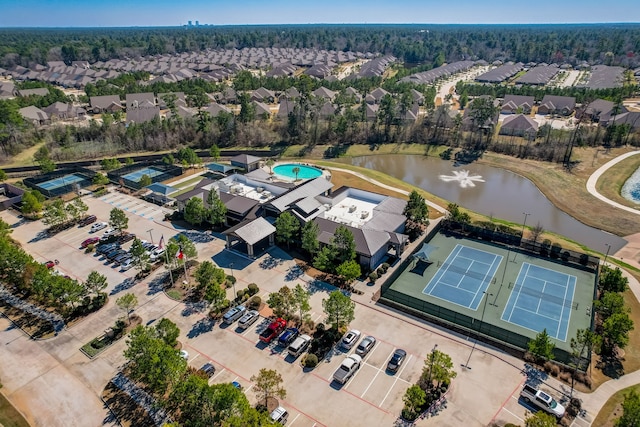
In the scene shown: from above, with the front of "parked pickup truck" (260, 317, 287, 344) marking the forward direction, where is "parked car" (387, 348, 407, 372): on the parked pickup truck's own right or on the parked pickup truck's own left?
on the parked pickup truck's own right

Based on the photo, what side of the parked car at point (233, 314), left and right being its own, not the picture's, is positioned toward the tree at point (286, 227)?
front

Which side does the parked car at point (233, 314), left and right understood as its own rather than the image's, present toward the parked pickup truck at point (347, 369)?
right

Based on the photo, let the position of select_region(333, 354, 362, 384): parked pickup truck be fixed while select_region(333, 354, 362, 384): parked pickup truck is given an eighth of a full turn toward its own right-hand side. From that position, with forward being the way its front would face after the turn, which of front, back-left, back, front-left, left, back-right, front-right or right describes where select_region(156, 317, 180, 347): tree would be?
back

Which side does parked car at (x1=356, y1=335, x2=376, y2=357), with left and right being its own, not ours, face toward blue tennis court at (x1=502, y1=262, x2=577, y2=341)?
front

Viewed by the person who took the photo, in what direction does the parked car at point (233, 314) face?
facing away from the viewer and to the right of the viewer

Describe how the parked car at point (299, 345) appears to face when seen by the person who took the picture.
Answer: facing away from the viewer and to the right of the viewer

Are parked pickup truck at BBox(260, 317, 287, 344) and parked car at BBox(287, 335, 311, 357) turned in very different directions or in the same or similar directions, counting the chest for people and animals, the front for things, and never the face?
same or similar directions

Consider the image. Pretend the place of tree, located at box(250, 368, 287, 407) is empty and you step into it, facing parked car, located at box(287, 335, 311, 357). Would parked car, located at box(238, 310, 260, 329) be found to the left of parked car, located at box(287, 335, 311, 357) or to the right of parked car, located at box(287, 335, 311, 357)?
left

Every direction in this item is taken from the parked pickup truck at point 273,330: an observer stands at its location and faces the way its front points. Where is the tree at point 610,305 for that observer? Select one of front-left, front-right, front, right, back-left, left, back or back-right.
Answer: front-right

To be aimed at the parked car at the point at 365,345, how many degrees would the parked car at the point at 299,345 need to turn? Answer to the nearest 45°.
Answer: approximately 45° to its right

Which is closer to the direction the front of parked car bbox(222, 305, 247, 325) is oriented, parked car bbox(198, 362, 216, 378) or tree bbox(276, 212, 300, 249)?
the tree

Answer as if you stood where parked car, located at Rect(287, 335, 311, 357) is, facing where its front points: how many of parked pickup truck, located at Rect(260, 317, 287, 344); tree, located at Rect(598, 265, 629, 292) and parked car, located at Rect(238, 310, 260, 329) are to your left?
2
